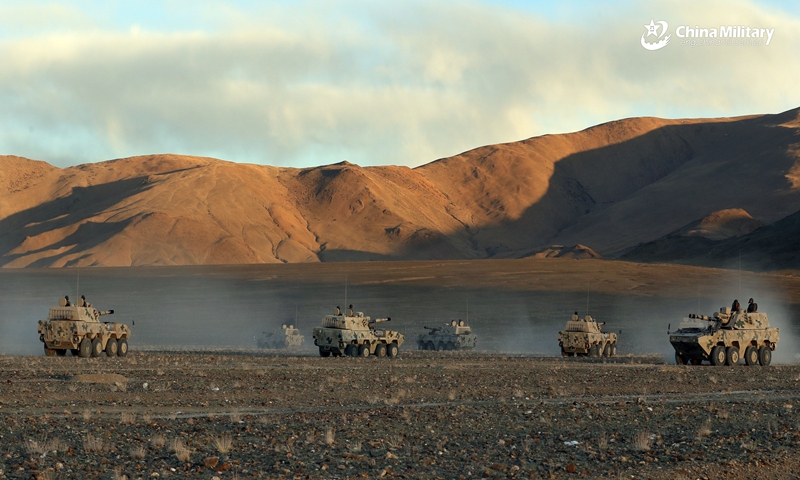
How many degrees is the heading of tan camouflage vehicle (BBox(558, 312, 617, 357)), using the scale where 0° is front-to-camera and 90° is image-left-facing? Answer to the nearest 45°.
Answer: approximately 225°

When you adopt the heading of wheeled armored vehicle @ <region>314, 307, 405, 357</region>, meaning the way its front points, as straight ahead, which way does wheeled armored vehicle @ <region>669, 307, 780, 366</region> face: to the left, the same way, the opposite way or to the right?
the opposite way

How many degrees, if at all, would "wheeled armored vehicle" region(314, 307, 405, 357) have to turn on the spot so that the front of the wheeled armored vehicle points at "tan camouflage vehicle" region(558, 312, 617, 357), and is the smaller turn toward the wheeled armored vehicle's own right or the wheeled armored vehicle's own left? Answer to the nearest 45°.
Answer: approximately 45° to the wheeled armored vehicle's own right

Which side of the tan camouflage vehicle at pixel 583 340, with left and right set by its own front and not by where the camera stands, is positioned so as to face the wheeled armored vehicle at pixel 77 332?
back

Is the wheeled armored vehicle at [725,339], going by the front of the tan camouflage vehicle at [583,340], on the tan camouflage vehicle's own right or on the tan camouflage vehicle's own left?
on the tan camouflage vehicle's own right

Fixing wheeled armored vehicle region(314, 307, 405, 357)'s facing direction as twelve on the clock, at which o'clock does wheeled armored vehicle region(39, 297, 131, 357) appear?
wheeled armored vehicle region(39, 297, 131, 357) is roughly at 7 o'clock from wheeled armored vehicle region(314, 307, 405, 357).

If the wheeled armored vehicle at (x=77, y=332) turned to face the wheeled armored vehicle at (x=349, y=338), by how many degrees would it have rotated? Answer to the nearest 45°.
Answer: approximately 45° to its right

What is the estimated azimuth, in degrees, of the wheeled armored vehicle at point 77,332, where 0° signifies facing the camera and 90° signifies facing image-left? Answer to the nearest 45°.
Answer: approximately 225°

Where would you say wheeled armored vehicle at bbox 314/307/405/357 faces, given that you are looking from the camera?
facing away from the viewer and to the right of the viewer

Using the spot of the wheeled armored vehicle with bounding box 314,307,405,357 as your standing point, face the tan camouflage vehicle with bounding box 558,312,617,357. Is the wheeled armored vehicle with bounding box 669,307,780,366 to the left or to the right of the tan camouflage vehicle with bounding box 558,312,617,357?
right

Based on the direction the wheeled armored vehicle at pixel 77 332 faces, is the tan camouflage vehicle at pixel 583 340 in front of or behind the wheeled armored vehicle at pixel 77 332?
in front

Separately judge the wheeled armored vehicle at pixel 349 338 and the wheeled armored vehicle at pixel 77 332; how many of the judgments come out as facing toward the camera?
0
